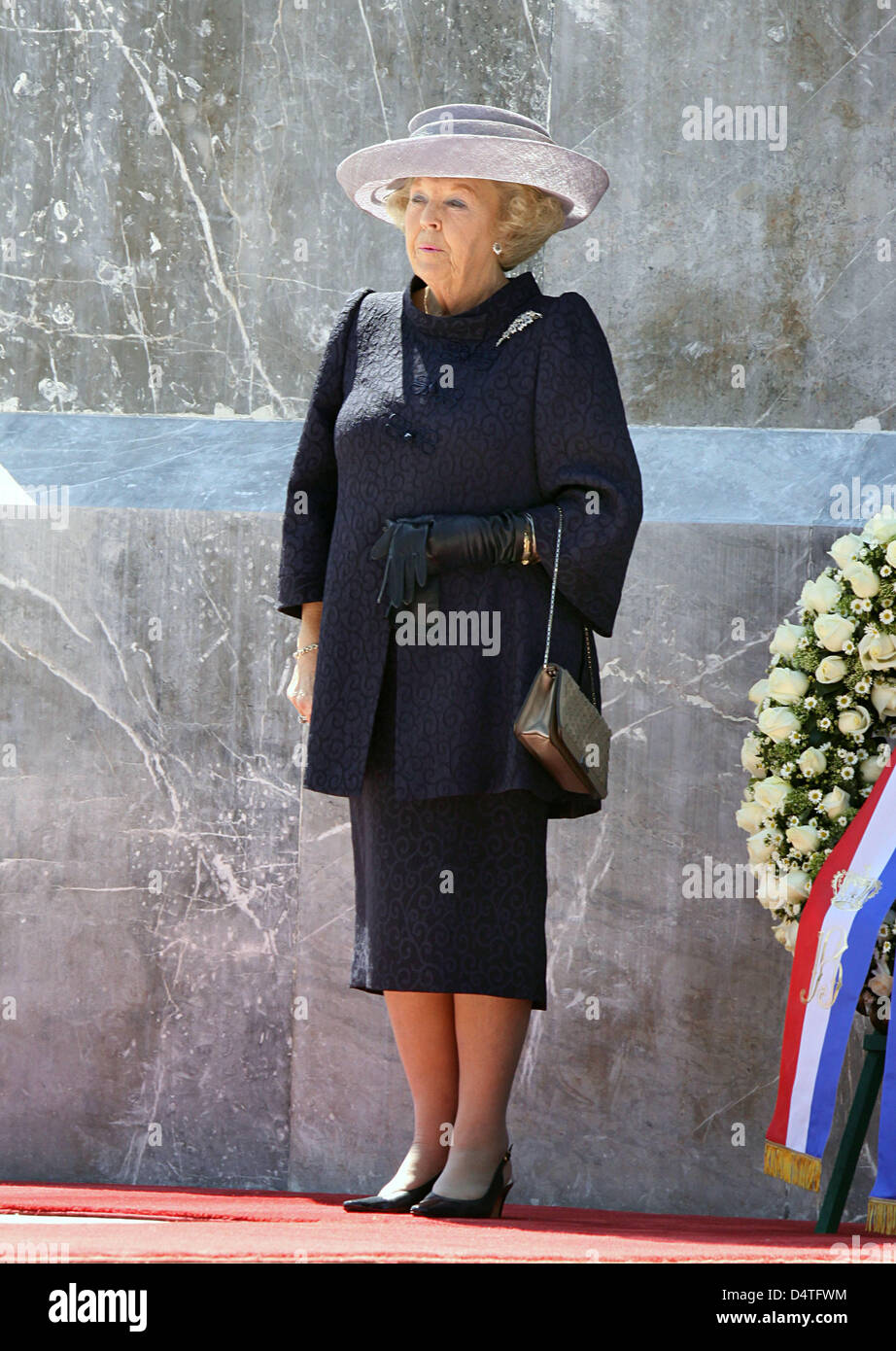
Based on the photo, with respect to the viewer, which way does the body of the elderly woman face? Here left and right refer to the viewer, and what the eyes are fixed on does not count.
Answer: facing the viewer and to the left of the viewer

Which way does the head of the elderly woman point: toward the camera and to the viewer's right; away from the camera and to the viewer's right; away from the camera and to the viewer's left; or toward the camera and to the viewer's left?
toward the camera and to the viewer's left
